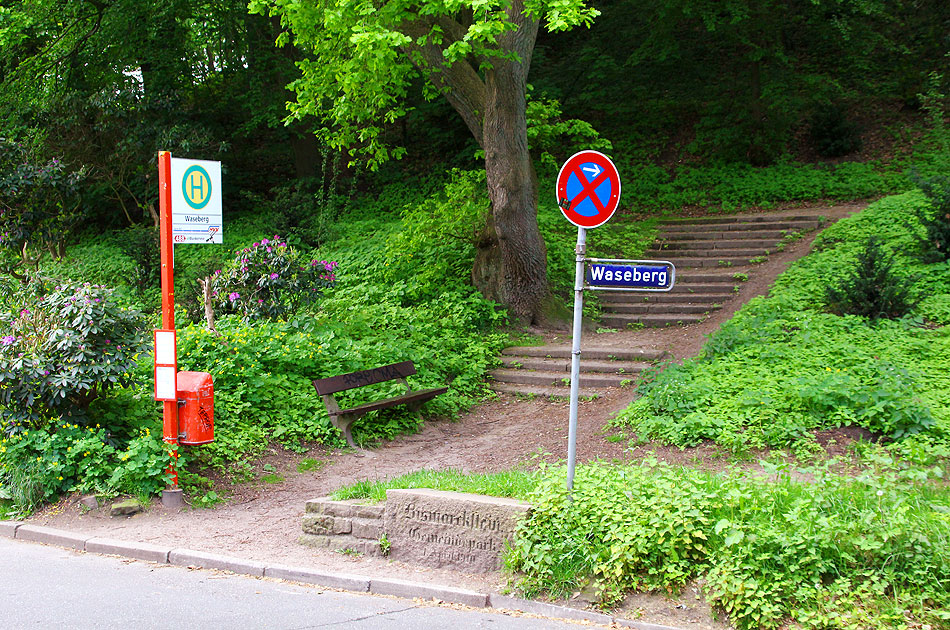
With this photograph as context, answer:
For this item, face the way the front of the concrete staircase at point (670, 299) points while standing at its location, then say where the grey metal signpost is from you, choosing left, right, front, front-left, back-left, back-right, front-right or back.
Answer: front

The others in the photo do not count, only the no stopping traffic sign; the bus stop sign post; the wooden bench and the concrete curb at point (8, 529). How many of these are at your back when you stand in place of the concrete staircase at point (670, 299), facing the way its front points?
0

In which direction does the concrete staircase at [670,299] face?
toward the camera

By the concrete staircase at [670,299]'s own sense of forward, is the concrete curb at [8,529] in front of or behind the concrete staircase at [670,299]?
in front

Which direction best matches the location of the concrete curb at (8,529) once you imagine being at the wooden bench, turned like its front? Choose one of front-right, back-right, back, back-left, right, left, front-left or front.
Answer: right

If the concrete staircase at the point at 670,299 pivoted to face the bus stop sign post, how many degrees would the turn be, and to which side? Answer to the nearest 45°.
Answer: approximately 45° to its right

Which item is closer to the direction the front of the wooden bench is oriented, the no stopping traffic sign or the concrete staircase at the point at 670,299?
the no stopping traffic sign

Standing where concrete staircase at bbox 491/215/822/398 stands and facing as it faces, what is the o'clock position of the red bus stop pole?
The red bus stop pole is roughly at 1 o'clock from the concrete staircase.

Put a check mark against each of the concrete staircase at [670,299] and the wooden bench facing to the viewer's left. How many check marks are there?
0

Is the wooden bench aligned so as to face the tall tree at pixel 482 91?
no

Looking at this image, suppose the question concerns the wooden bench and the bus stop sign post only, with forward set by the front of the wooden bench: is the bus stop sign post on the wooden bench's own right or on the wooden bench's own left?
on the wooden bench's own right

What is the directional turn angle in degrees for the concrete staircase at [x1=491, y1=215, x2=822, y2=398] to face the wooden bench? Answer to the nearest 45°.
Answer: approximately 45° to its right

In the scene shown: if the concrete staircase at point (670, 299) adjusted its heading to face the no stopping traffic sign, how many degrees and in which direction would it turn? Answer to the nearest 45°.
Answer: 0° — it already faces it

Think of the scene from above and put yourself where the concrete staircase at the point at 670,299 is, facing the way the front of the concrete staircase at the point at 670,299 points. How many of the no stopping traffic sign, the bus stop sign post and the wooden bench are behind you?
0

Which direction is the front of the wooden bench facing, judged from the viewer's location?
facing the viewer and to the right of the viewer

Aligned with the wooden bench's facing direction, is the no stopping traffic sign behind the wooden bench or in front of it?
in front

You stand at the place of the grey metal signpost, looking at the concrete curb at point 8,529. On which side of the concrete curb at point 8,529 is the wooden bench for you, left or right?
right

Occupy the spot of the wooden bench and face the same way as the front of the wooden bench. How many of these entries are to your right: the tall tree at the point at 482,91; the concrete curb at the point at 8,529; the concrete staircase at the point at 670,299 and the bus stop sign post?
2

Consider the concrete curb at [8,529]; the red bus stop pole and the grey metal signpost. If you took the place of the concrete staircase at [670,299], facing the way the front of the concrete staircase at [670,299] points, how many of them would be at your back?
0
